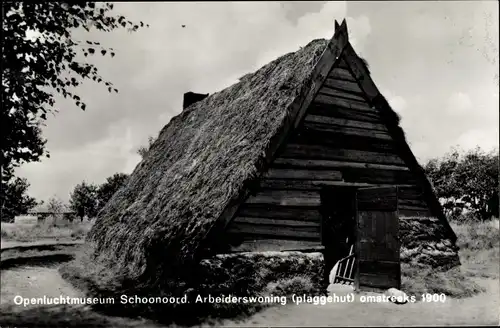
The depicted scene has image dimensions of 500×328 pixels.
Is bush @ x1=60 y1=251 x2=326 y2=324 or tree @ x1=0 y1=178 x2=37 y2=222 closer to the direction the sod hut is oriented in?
the bush

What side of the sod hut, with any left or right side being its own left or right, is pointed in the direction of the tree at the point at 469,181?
left

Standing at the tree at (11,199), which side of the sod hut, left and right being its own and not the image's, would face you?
back

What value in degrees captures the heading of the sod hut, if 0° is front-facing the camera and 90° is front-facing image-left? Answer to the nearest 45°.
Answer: approximately 315°

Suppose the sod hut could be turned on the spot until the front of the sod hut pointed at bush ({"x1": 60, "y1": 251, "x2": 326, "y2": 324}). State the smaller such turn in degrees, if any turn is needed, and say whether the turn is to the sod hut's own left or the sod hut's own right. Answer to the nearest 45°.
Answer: approximately 90° to the sod hut's own right
